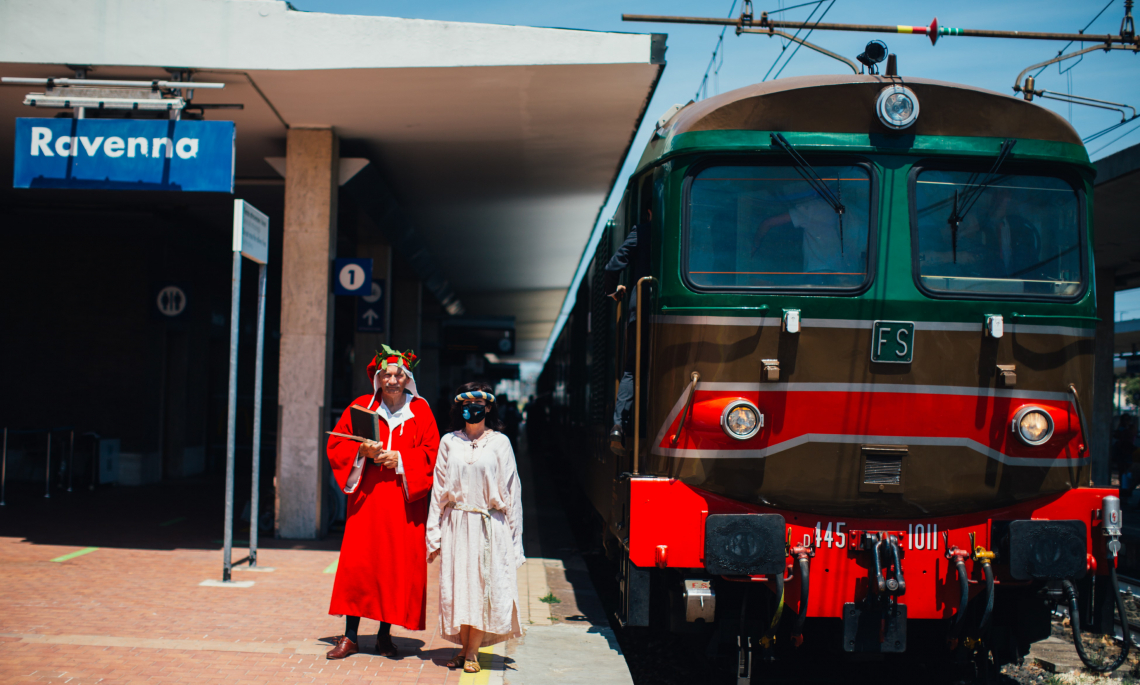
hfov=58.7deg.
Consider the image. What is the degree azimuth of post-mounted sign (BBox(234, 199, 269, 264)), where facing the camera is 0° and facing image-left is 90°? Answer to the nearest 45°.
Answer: approximately 315°

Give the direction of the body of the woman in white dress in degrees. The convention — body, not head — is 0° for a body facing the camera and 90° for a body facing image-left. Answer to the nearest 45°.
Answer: approximately 0°

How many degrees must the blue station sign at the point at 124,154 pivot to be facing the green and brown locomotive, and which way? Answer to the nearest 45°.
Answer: approximately 45° to its left

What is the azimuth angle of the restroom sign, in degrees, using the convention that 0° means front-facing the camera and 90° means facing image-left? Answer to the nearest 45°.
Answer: approximately 0°

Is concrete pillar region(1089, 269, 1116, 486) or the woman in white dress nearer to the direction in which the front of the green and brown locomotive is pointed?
the woman in white dress

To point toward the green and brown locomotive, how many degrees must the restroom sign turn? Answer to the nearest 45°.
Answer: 0° — it already faces it

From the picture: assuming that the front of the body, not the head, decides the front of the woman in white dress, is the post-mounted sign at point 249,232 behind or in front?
behind
